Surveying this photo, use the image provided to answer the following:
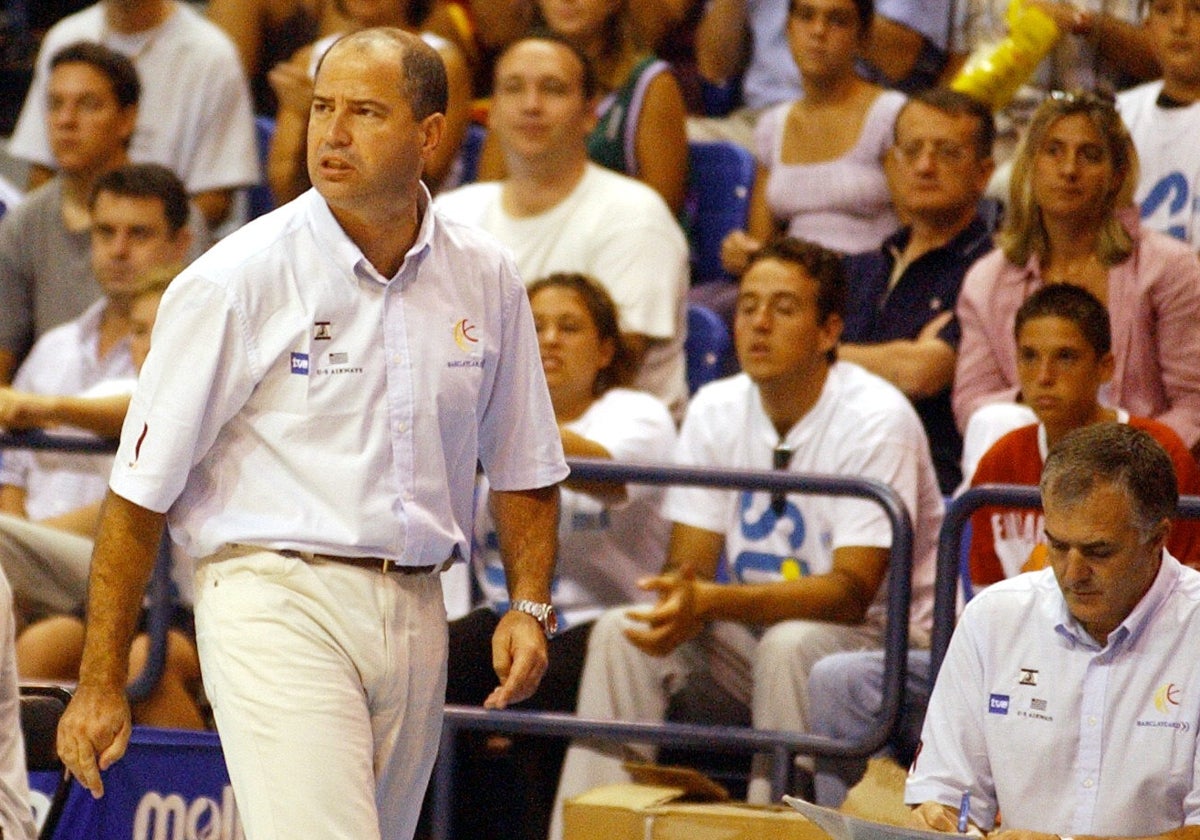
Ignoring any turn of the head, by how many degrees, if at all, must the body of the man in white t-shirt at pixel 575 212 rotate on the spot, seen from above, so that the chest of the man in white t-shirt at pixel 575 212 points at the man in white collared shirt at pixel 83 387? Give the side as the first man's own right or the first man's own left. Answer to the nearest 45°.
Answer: approximately 45° to the first man's own right

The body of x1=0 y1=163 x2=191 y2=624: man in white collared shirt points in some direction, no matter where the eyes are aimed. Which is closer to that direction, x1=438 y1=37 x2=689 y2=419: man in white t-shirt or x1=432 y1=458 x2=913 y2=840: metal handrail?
the metal handrail

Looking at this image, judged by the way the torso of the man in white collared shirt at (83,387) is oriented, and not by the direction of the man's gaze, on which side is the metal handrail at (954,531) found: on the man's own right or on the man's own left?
on the man's own left

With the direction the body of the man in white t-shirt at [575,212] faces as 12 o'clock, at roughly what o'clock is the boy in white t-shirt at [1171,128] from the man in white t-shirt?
The boy in white t-shirt is roughly at 8 o'clock from the man in white t-shirt.

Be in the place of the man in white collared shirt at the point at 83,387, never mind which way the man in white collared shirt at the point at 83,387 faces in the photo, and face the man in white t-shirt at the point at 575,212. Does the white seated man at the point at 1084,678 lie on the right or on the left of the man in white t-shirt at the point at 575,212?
right

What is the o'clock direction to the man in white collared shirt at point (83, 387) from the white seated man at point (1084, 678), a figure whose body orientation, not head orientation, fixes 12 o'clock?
The man in white collared shirt is roughly at 4 o'clock from the white seated man.

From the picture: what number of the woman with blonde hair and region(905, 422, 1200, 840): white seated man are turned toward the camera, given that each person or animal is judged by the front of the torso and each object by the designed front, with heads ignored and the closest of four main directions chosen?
2

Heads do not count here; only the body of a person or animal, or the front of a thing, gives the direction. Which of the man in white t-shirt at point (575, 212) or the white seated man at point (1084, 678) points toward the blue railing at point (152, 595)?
the man in white t-shirt

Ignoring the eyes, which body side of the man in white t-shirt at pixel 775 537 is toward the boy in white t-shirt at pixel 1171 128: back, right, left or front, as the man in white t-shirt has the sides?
back
